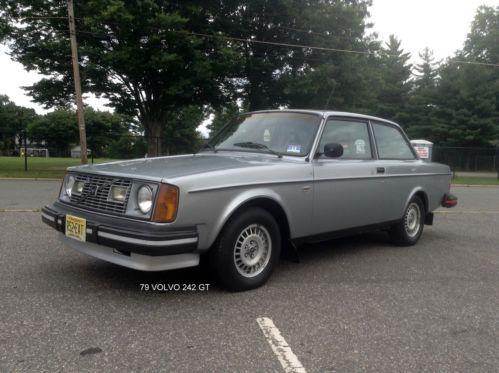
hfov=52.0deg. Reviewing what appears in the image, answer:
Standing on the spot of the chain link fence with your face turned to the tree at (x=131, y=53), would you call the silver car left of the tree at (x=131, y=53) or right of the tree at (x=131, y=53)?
left

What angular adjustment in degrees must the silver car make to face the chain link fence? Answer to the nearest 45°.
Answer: approximately 180°

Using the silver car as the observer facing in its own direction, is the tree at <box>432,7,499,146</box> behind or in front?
behind

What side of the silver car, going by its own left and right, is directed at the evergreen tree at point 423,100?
back

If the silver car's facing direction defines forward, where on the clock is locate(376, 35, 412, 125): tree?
The tree is roughly at 5 o'clock from the silver car.

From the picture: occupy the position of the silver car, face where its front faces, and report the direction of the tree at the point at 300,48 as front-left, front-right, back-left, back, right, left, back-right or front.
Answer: back-right

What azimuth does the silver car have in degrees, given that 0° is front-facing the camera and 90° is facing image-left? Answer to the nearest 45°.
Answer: approximately 45°
